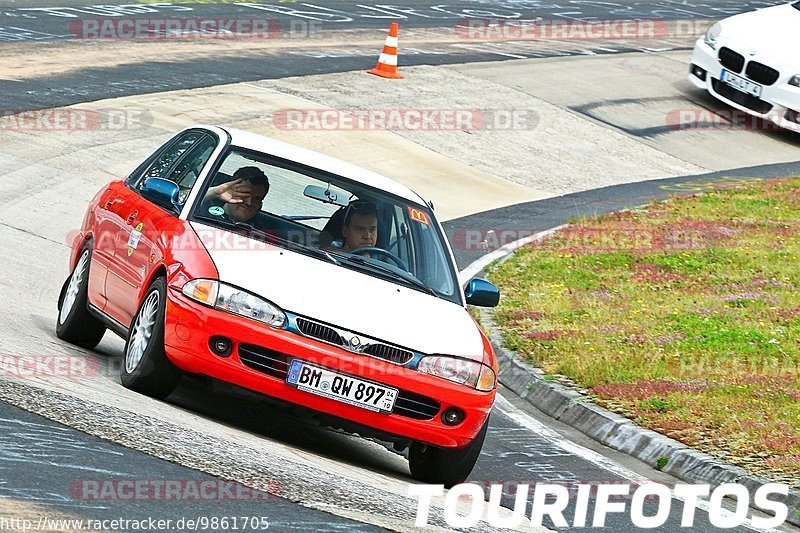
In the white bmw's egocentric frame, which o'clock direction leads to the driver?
The driver is roughly at 11 o'clock from the white bmw.

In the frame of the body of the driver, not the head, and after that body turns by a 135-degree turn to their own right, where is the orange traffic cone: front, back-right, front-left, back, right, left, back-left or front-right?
right

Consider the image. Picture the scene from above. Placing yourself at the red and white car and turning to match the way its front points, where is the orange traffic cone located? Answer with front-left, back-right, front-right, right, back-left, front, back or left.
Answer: back-left

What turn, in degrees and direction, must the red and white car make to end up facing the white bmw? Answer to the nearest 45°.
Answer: approximately 90° to its left

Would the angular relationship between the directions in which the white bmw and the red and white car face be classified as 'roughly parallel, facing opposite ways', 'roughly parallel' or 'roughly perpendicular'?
roughly perpendicular

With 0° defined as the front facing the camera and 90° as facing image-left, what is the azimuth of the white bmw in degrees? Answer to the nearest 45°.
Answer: approximately 45°
